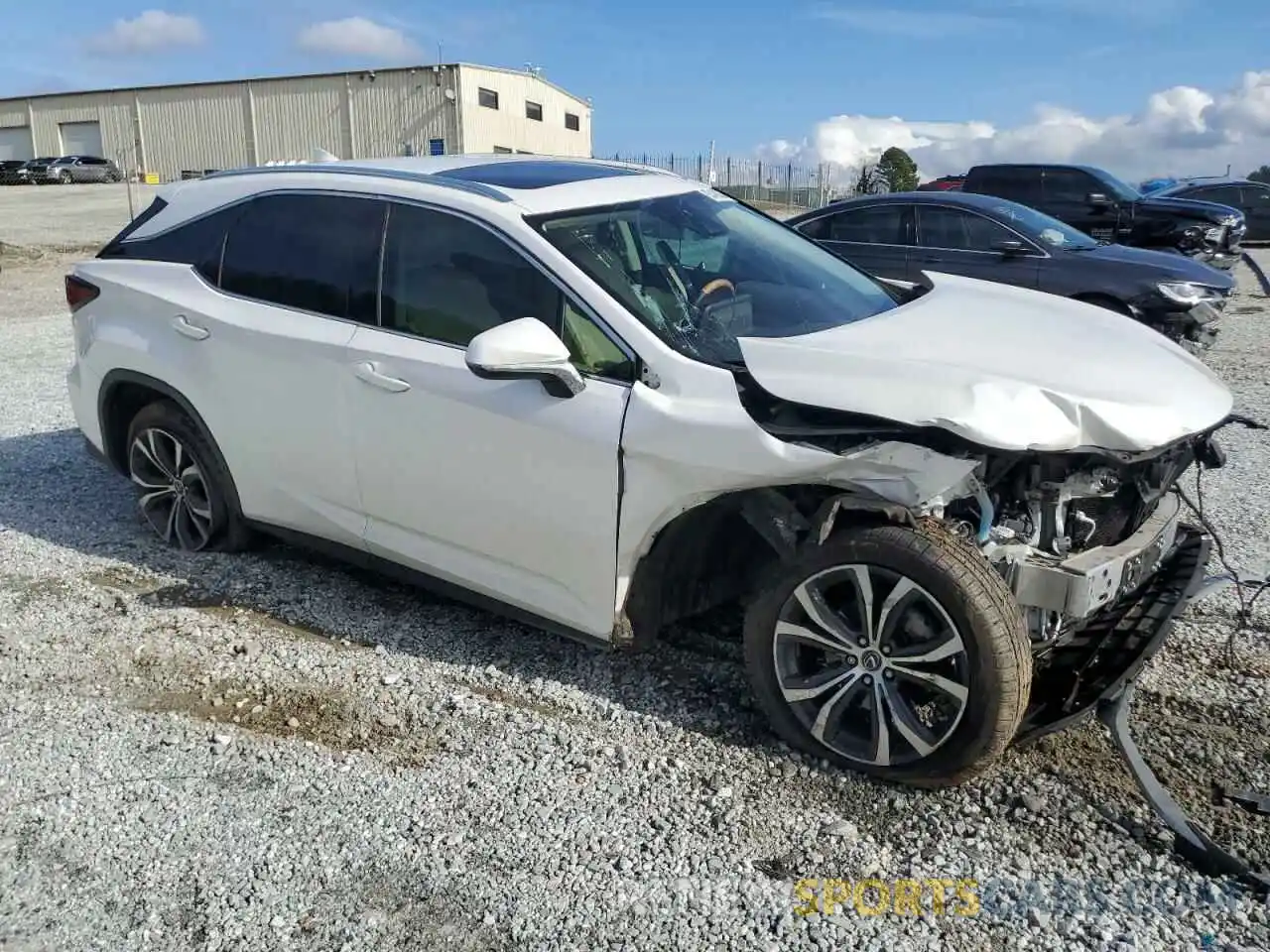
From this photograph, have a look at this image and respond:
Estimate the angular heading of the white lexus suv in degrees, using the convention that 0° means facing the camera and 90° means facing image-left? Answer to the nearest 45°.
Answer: approximately 315°

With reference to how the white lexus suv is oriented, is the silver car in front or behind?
behind
